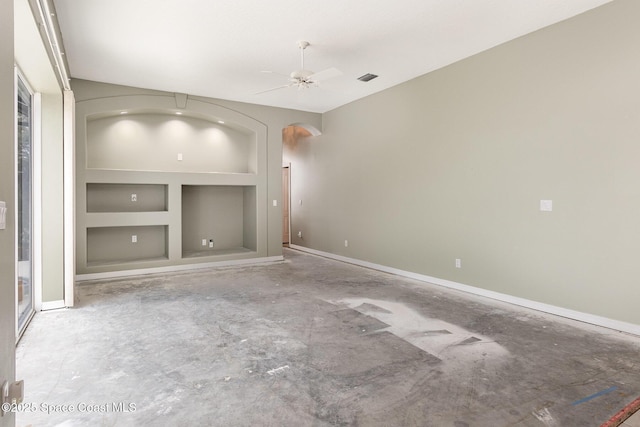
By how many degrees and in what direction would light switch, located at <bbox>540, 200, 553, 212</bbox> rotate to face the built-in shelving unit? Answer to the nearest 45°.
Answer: approximately 90° to its right

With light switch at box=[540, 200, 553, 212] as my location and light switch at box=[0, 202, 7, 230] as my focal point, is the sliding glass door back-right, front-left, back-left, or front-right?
front-right

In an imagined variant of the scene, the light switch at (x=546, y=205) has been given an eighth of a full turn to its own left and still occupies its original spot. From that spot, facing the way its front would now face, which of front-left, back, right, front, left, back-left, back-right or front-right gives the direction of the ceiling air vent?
back-right

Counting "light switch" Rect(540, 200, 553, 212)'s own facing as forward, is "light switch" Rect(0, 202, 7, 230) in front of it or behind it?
in front

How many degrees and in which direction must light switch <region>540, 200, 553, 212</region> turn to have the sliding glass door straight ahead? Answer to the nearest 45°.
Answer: approximately 45° to its right
